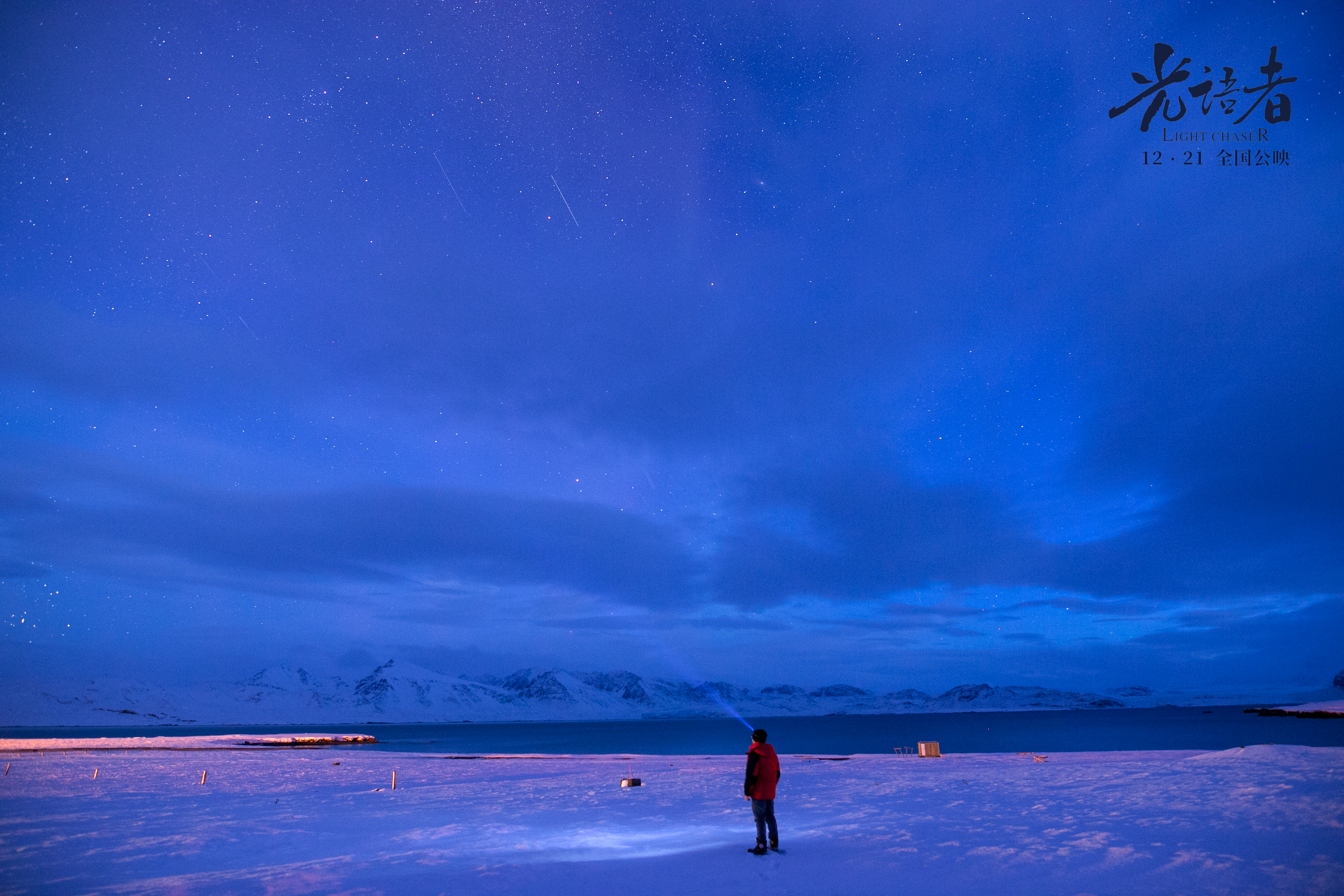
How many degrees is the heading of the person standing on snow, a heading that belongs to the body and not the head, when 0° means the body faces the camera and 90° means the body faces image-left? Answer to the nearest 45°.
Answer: approximately 135°
